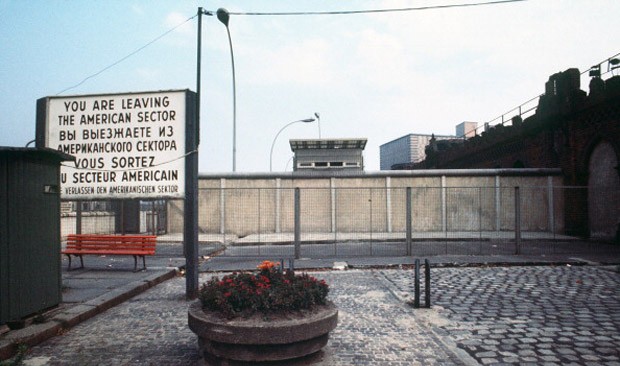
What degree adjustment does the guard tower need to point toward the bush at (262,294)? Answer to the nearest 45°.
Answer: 0° — it already faces it

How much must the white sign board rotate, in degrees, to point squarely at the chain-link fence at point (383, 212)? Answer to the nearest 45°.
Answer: approximately 135° to its left

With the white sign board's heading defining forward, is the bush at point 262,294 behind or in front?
in front

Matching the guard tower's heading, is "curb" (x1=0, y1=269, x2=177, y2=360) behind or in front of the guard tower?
in front

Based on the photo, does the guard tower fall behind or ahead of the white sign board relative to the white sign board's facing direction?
behind

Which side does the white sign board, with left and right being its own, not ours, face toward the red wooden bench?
back

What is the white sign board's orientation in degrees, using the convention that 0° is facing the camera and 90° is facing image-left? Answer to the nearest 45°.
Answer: approximately 0°

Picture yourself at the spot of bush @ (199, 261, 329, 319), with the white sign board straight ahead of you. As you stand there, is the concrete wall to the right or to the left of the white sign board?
right

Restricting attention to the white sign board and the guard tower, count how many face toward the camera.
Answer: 2
